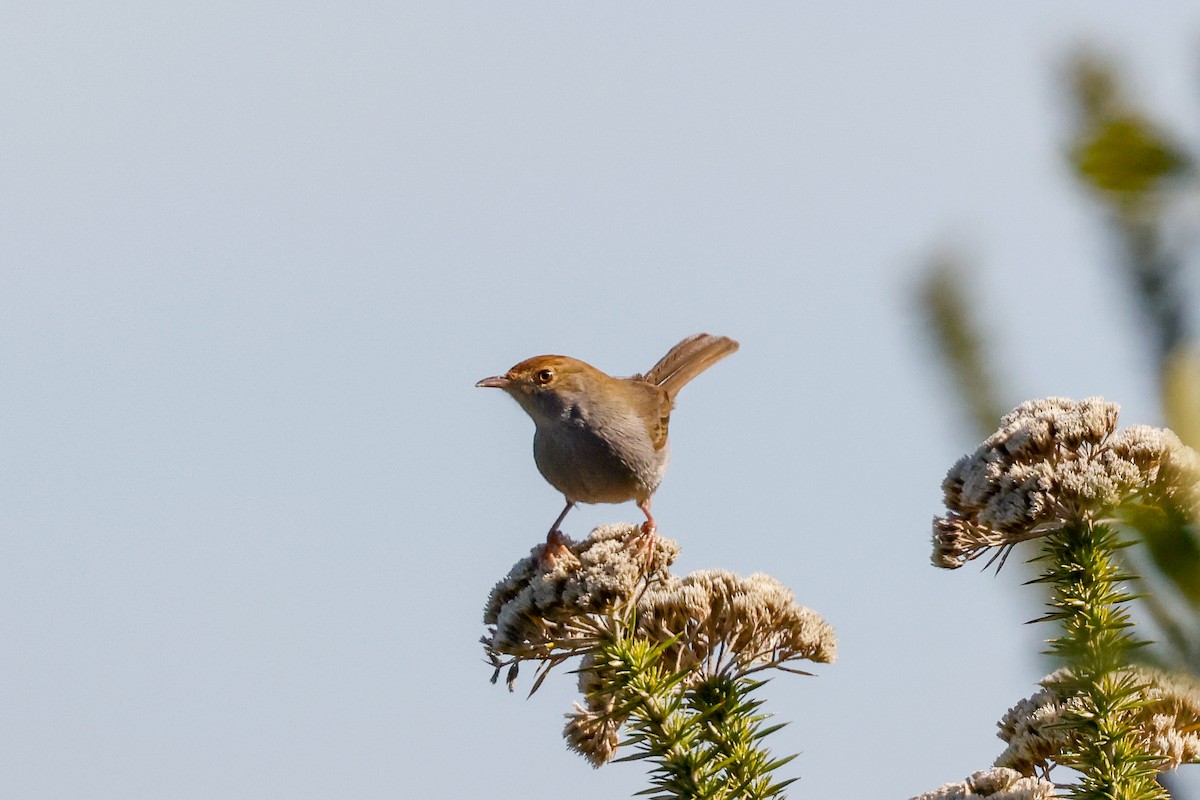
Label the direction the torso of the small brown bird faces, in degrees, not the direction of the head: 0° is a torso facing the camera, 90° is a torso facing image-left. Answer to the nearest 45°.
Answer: approximately 45°

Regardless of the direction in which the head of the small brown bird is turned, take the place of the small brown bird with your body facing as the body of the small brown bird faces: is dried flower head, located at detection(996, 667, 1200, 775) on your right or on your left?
on your left

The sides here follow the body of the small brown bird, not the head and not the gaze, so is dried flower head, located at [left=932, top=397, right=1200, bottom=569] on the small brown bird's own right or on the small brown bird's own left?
on the small brown bird's own left

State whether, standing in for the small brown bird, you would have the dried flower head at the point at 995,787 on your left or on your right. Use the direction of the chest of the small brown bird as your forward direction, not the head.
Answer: on your left
